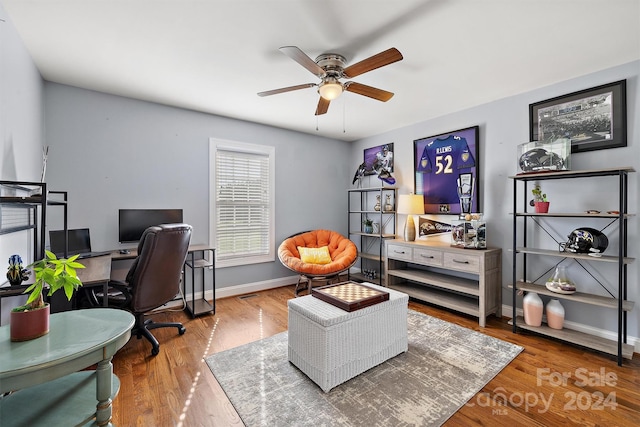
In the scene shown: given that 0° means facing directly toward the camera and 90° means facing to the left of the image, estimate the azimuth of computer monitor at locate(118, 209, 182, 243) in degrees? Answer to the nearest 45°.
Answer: approximately 0°

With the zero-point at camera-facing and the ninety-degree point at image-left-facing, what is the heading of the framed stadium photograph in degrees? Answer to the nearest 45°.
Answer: approximately 45°

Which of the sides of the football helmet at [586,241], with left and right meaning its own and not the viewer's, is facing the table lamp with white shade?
front

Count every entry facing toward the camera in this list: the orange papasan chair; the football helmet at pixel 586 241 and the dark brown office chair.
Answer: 1

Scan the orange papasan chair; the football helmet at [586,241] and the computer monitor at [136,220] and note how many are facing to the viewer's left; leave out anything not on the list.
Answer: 1

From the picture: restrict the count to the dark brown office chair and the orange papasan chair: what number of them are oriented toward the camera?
1

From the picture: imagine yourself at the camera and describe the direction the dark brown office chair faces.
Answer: facing away from the viewer and to the left of the viewer

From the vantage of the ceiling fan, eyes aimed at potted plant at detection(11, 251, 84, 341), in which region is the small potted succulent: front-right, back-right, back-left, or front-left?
back-left

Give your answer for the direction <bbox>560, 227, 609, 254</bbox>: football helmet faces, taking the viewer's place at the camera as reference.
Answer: facing to the left of the viewer

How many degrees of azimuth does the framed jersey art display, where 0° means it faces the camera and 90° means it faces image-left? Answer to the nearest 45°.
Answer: approximately 45°

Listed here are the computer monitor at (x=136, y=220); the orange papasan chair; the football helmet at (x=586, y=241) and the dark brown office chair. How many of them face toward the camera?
2

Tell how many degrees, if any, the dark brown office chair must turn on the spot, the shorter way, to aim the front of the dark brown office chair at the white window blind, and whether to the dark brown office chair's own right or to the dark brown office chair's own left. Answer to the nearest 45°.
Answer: approximately 90° to the dark brown office chair's own right

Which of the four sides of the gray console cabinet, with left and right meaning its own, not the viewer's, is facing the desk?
front

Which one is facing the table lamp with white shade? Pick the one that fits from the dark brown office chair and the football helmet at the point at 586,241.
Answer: the football helmet

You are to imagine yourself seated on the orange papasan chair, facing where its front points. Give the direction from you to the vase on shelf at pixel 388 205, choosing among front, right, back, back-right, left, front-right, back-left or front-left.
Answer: left
